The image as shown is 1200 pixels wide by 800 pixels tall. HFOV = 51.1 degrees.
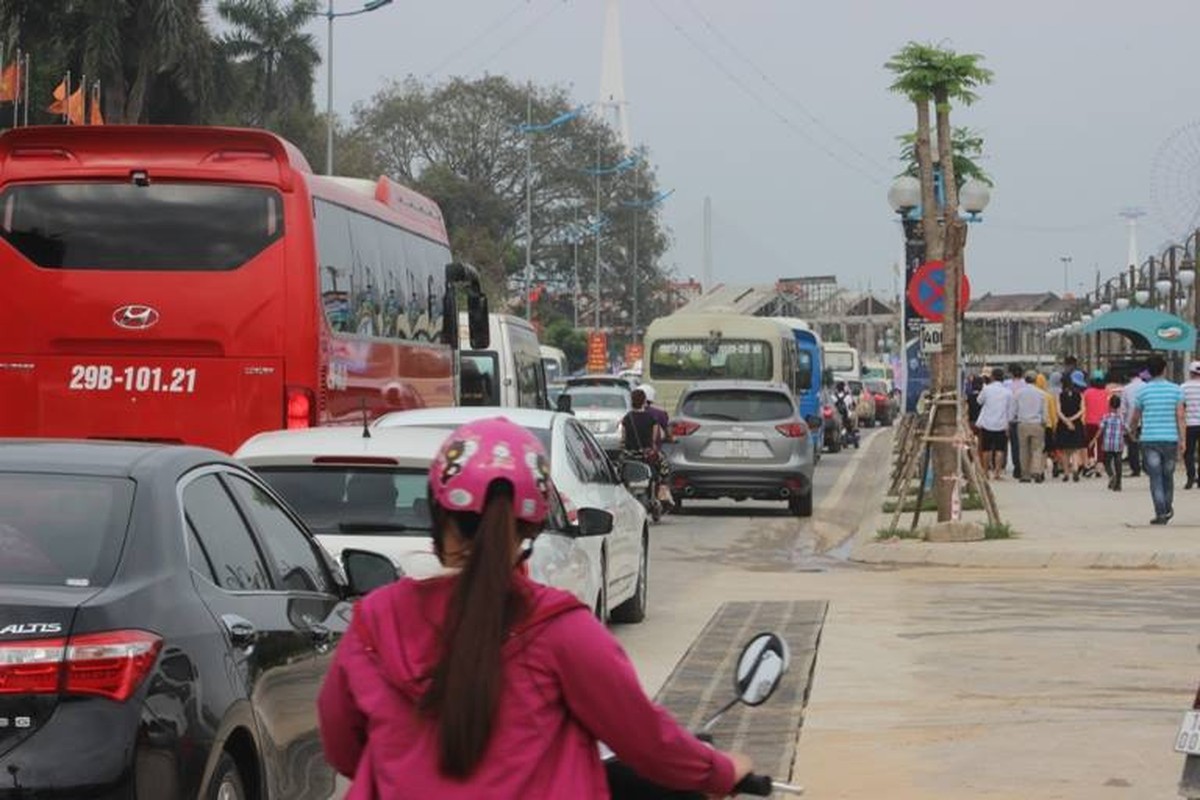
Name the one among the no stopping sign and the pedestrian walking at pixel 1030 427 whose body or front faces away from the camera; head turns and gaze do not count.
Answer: the pedestrian walking

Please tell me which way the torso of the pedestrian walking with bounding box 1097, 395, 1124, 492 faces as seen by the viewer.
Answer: away from the camera

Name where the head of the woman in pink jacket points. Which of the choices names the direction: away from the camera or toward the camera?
away from the camera

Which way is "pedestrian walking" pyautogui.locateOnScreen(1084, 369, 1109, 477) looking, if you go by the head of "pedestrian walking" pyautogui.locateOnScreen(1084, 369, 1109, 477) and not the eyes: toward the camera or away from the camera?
away from the camera

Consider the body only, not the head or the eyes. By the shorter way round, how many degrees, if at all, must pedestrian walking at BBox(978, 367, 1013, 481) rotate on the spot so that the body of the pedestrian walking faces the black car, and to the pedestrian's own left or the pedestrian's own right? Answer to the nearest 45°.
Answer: approximately 180°

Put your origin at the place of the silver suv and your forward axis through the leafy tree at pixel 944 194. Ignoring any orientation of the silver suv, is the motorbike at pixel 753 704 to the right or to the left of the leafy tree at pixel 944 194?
right

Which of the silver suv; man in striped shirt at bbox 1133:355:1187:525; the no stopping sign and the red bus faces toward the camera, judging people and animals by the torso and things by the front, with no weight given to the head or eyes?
the no stopping sign

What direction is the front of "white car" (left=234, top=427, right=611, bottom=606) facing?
away from the camera

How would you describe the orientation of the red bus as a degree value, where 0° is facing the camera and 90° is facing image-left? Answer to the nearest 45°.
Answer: approximately 180°
